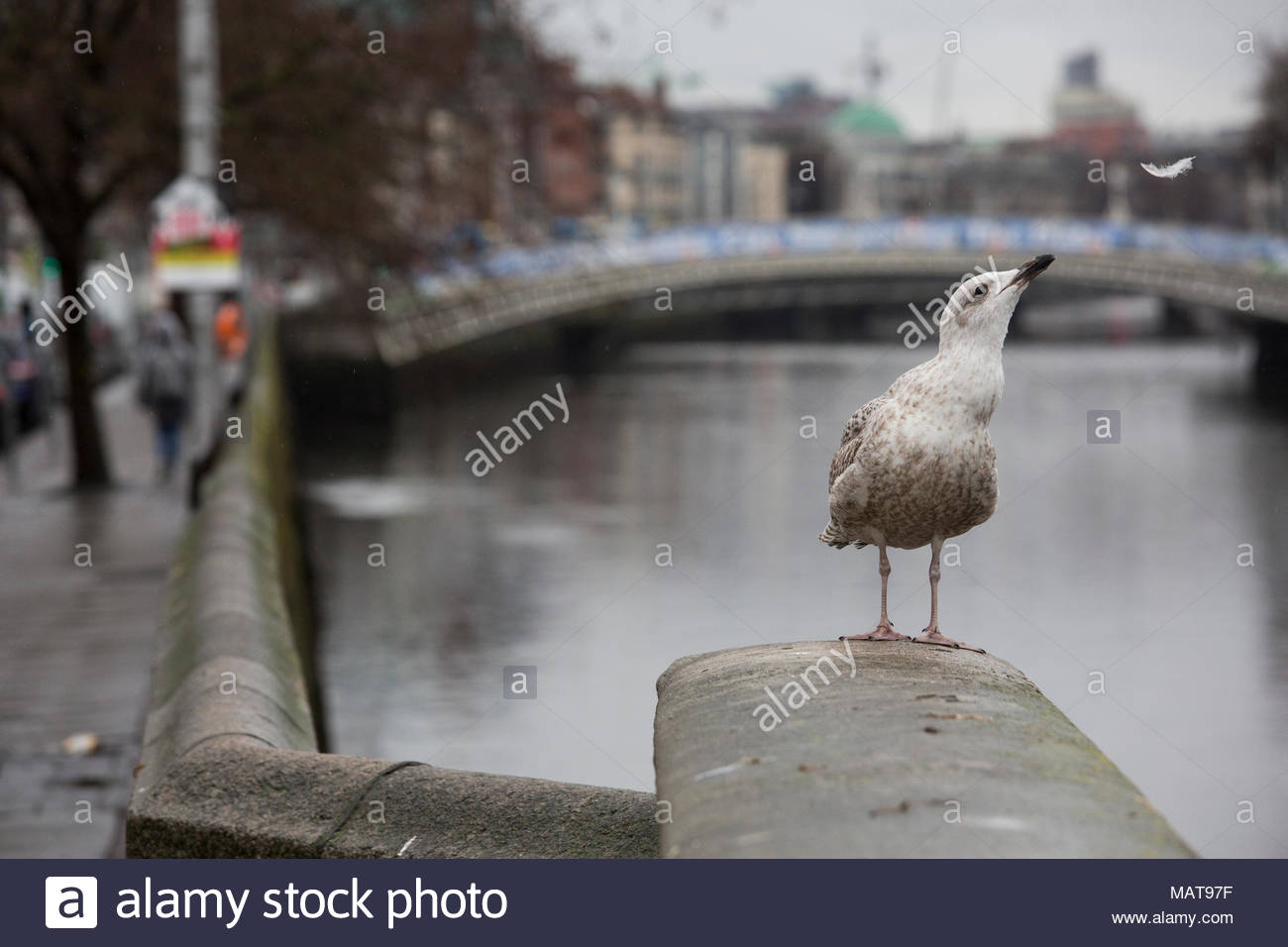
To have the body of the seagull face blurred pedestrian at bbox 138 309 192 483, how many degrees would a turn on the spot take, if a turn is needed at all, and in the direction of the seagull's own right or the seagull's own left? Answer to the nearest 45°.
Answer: approximately 180°

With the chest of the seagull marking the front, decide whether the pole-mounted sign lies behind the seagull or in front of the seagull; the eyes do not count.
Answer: behind

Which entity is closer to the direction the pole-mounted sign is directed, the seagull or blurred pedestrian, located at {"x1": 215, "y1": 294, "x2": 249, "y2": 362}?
the seagull

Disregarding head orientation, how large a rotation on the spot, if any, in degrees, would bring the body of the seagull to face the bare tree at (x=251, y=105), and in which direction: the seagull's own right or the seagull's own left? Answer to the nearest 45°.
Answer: approximately 180°

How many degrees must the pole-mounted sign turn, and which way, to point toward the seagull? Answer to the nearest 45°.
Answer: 0° — it already faces it
